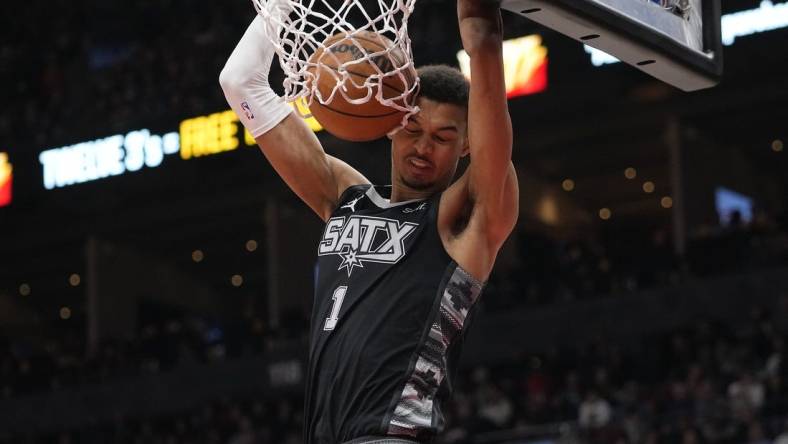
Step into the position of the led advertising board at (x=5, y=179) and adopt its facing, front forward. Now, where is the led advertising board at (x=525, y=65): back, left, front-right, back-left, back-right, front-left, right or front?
front-left

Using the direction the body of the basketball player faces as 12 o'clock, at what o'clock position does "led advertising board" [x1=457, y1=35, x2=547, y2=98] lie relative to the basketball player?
The led advertising board is roughly at 5 o'clock from the basketball player.

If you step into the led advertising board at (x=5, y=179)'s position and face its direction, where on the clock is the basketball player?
The basketball player is roughly at 12 o'clock from the led advertising board.

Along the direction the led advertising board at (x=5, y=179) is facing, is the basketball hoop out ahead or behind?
ahead

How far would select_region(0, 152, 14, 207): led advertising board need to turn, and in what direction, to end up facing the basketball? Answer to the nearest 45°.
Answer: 0° — it already faces it

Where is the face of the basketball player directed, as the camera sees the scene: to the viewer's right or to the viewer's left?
to the viewer's left
